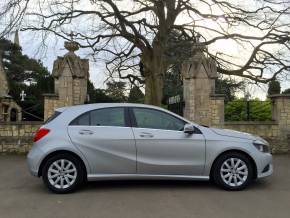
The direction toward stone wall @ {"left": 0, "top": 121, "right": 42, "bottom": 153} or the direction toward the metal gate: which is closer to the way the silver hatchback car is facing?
the metal gate

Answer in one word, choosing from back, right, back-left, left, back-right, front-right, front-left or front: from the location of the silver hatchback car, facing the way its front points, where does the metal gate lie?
left

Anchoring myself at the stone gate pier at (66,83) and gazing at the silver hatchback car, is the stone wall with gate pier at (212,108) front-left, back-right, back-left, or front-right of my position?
front-left

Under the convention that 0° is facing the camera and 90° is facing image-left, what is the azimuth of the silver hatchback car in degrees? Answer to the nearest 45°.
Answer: approximately 270°

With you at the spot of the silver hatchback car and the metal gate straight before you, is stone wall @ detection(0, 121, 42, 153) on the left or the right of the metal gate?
left

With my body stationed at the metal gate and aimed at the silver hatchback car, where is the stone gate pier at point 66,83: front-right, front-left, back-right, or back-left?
front-right

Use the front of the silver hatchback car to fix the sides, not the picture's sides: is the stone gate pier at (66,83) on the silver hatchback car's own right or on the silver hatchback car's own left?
on the silver hatchback car's own left

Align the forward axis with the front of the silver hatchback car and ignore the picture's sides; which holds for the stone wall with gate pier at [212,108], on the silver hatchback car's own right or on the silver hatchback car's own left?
on the silver hatchback car's own left

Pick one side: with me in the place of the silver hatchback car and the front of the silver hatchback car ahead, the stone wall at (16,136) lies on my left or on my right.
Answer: on my left
